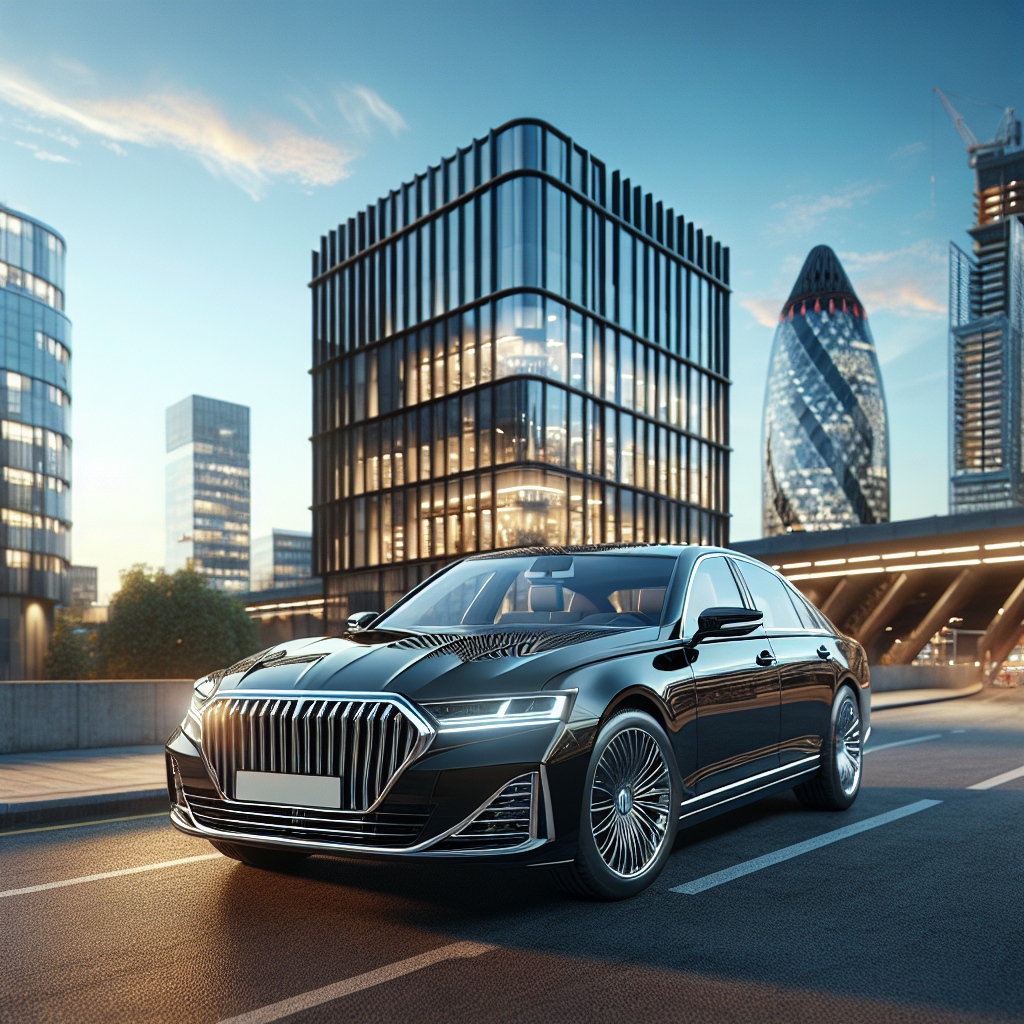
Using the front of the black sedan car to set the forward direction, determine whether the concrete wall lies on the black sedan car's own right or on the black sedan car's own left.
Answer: on the black sedan car's own right

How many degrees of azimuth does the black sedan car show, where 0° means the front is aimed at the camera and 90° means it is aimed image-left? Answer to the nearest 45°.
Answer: approximately 45°

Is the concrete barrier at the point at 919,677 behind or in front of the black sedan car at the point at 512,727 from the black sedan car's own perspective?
behind

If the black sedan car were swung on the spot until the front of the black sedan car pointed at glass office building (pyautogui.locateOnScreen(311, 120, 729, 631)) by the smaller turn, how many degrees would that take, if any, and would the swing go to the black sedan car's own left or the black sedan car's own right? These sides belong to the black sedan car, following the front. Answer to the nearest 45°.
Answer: approximately 135° to the black sedan car's own right
